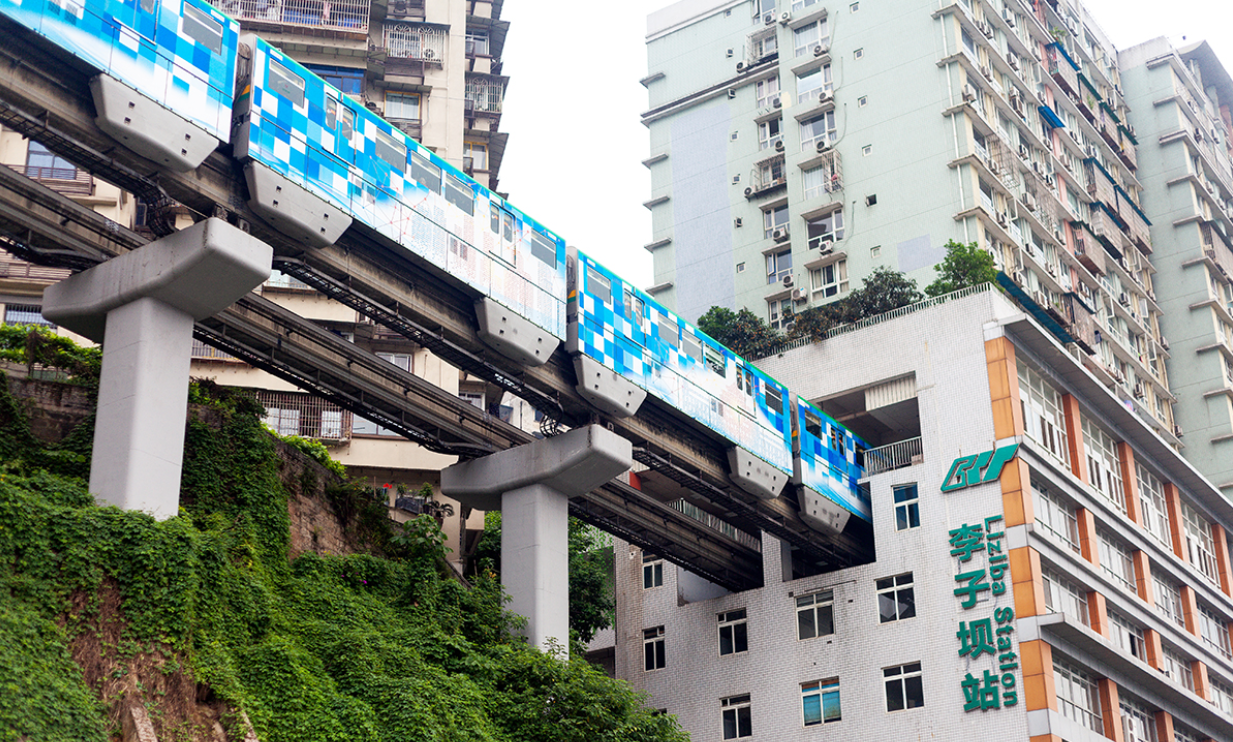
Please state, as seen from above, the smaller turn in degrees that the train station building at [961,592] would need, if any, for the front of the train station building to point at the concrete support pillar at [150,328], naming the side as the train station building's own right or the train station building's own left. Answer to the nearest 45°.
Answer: approximately 90° to the train station building's own right

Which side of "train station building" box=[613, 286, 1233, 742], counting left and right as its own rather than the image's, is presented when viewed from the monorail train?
right

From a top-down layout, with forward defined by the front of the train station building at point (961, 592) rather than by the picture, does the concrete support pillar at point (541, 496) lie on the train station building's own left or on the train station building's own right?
on the train station building's own right

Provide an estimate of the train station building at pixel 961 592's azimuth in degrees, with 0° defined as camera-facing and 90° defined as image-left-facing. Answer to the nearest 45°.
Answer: approximately 45°
